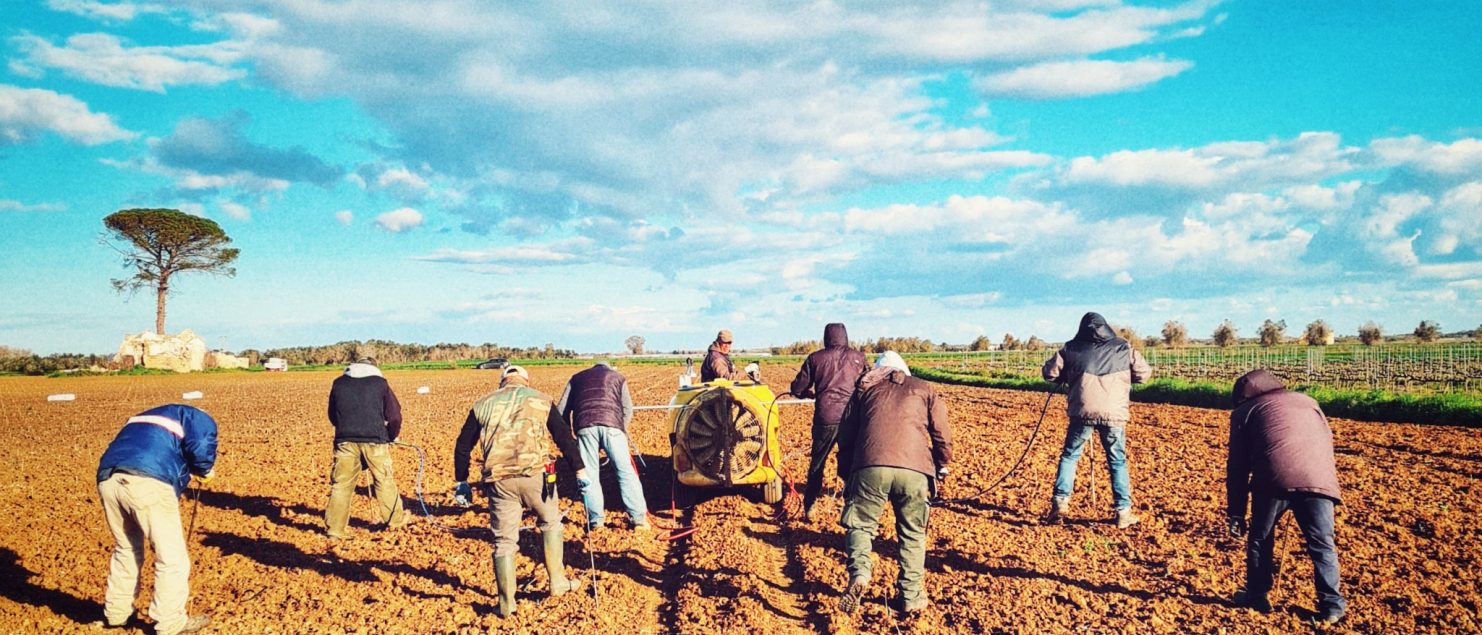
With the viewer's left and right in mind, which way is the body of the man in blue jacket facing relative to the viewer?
facing away from the viewer and to the right of the viewer

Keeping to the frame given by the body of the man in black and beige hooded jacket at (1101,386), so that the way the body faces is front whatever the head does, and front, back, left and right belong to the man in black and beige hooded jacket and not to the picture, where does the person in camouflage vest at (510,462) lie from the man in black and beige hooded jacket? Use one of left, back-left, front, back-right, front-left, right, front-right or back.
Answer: back-left

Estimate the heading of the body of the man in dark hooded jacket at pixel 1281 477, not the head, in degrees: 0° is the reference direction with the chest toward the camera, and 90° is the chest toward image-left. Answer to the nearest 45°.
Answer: approximately 135°

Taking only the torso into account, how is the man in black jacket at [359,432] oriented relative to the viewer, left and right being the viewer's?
facing away from the viewer

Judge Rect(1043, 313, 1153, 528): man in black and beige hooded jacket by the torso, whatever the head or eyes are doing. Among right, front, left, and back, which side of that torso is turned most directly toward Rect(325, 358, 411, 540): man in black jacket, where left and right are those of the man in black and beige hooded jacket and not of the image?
left

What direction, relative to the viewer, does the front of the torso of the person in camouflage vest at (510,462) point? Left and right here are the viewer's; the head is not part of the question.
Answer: facing away from the viewer

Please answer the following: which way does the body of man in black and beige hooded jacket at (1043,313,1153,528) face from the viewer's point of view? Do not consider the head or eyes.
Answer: away from the camera

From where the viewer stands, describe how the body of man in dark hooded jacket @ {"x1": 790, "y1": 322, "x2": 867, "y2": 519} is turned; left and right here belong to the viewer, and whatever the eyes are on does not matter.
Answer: facing away from the viewer

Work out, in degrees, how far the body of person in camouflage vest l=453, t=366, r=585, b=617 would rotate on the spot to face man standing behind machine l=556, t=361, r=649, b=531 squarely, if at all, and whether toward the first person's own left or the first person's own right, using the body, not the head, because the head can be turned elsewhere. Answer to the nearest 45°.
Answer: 0° — they already face them

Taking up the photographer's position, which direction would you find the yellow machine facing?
facing away from the viewer

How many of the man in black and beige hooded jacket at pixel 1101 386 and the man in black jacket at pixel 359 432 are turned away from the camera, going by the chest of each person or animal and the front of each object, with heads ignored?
2
